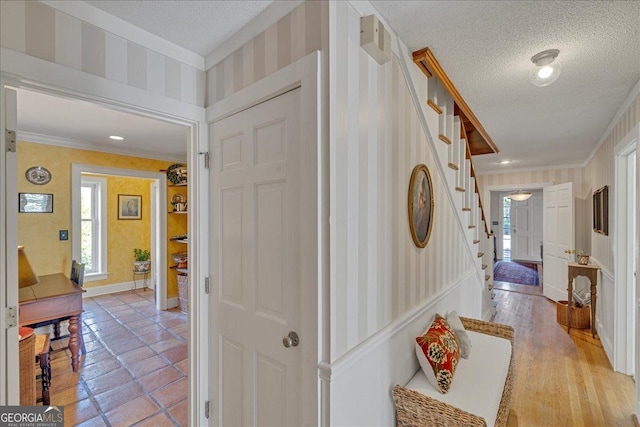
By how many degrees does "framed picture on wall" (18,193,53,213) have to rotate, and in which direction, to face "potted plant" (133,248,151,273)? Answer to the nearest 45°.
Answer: approximately 135° to its left

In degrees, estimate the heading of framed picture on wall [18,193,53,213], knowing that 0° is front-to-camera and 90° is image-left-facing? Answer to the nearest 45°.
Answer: approximately 0°

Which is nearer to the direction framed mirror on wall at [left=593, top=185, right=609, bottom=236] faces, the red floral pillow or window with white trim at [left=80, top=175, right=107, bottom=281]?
the window with white trim

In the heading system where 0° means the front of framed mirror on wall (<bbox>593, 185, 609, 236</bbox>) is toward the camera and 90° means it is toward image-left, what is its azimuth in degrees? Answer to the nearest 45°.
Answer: approximately 90°

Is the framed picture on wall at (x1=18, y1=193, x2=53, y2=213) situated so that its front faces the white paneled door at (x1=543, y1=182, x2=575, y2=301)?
no

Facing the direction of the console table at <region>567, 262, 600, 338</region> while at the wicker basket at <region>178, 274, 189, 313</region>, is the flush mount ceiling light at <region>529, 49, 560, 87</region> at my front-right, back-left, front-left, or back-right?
front-right

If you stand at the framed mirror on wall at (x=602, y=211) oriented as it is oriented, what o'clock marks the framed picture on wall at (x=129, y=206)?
the framed picture on wall at (x=129, y=206) is roughly at 11 o'clock from the framed mirror on wall at (x=602, y=211).

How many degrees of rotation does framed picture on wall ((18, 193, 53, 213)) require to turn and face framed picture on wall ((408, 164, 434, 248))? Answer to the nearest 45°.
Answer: approximately 45° to its left

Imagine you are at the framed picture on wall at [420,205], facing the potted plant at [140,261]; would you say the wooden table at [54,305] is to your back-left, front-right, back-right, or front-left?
front-left

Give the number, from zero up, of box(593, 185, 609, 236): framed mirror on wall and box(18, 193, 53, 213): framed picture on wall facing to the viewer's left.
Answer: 1

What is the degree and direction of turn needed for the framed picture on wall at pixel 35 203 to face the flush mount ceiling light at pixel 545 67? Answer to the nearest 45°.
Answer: approximately 45° to its left

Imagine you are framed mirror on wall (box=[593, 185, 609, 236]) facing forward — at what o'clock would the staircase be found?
The staircase is roughly at 10 o'clock from the framed mirror on wall.

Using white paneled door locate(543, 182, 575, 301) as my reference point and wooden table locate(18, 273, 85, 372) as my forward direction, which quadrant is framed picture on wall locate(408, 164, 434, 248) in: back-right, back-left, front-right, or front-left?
front-left

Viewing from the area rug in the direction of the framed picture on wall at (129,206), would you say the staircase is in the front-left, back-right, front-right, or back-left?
front-left

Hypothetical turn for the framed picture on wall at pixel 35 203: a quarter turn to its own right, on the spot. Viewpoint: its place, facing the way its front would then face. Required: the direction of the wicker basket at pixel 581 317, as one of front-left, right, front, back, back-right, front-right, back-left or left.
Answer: back-left

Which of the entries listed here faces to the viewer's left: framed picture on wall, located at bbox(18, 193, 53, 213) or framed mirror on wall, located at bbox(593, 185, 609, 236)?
framed mirror on wall, located at bbox(593, 185, 609, 236)

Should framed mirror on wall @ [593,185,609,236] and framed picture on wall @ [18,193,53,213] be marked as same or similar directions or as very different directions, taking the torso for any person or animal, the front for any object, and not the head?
very different directions

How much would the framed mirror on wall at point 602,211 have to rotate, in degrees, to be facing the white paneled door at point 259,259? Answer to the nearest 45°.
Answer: approximately 90° to its left

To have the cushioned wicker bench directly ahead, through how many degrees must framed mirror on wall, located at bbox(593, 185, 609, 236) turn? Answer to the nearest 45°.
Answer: approximately 90° to its left
